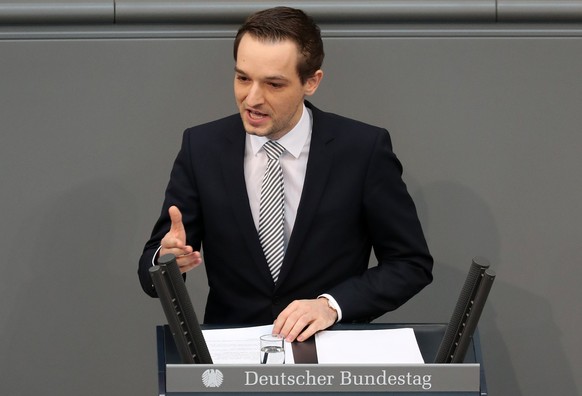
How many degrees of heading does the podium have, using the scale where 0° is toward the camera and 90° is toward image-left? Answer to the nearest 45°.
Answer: approximately 0°
